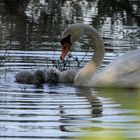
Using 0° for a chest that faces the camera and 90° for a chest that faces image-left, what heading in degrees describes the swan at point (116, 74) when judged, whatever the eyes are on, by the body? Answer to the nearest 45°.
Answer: approximately 90°
